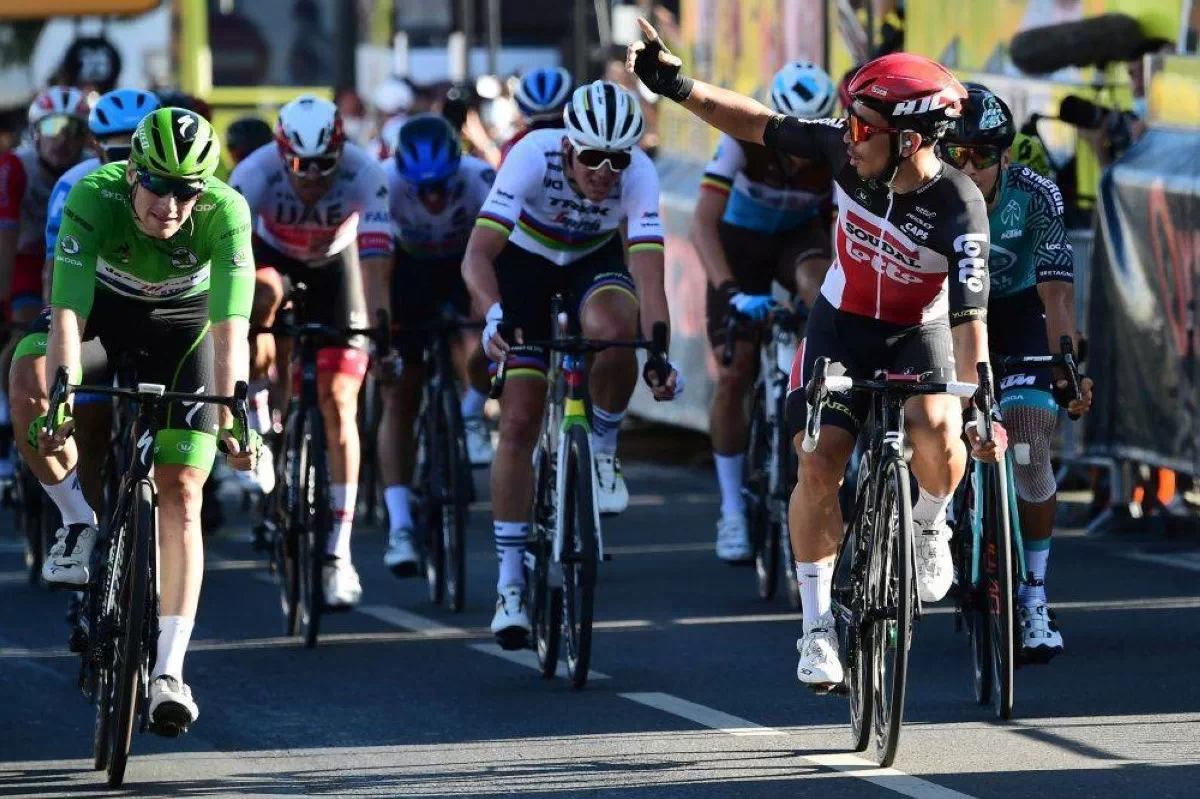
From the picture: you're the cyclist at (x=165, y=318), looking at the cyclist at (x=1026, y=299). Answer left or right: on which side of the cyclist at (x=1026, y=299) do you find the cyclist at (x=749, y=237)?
left

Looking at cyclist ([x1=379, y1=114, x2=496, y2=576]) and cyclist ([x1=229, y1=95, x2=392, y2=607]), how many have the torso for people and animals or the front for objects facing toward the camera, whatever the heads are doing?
2

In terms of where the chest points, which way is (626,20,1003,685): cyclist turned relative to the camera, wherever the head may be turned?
toward the camera

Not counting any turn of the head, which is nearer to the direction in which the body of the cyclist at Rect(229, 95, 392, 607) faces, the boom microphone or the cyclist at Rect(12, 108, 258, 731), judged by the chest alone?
the cyclist

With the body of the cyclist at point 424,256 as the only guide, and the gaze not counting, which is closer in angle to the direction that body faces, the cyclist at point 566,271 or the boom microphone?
the cyclist

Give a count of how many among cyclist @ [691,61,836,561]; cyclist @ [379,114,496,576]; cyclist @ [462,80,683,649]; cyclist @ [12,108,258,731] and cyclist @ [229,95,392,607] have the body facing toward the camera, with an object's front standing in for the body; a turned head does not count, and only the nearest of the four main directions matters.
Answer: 5

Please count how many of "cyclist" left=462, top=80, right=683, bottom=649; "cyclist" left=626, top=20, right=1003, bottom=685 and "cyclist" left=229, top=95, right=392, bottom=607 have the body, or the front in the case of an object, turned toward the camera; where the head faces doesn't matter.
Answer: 3

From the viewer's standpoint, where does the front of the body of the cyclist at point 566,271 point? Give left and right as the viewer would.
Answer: facing the viewer

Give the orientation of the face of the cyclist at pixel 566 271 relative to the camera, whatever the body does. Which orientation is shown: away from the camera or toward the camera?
toward the camera

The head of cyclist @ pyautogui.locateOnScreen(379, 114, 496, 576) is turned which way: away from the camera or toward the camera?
toward the camera

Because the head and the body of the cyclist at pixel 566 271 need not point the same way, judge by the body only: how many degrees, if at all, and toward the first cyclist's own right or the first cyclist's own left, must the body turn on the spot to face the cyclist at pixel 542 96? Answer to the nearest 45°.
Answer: approximately 180°

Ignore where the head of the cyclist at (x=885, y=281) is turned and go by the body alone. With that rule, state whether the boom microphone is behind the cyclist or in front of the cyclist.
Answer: behind

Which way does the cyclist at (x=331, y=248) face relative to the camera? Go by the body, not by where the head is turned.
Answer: toward the camera

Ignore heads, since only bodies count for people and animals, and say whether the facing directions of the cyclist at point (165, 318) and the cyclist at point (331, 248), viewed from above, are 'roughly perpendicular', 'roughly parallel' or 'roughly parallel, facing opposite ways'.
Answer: roughly parallel

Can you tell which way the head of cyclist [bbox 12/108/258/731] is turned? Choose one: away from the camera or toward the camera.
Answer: toward the camera
